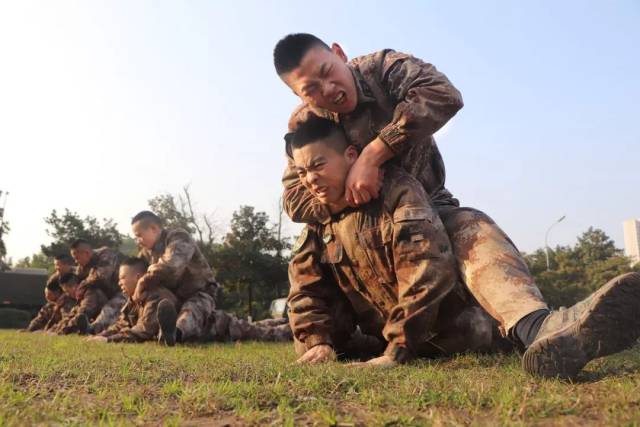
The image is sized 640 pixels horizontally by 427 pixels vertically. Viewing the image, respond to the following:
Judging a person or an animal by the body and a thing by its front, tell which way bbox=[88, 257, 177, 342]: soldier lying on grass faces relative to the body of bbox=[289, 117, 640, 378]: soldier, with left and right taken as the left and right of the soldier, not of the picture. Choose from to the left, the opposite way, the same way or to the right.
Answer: the same way

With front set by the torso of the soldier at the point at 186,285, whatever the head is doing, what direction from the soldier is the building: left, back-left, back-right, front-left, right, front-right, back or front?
back-right

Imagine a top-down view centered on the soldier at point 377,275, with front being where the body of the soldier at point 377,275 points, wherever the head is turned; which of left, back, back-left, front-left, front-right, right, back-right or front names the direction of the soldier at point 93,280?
right

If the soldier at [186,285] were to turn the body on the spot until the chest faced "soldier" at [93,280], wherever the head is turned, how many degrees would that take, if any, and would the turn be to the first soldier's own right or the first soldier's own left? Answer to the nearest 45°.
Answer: approximately 45° to the first soldier's own right

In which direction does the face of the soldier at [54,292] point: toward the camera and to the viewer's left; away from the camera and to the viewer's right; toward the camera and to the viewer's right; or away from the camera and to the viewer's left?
toward the camera and to the viewer's left

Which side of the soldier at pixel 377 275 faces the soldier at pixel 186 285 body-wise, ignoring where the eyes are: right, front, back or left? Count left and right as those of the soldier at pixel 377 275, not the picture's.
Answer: right

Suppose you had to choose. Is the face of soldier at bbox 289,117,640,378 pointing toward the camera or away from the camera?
toward the camera

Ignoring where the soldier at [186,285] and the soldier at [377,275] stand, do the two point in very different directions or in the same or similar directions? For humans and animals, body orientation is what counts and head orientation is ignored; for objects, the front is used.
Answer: same or similar directions

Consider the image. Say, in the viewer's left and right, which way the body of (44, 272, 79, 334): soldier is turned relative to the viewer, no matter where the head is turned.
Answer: facing the viewer and to the left of the viewer

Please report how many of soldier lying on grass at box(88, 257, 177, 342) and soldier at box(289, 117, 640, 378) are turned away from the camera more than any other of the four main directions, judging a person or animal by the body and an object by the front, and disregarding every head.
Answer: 0

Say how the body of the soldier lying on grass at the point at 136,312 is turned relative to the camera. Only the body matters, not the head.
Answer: to the viewer's left

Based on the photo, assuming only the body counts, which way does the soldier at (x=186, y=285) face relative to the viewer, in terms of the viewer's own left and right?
facing to the left of the viewer

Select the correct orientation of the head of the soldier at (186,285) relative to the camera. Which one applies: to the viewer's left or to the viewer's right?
to the viewer's left

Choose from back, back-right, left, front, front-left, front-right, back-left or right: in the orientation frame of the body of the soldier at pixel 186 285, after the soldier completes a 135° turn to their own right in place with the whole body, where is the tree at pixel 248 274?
front-left
